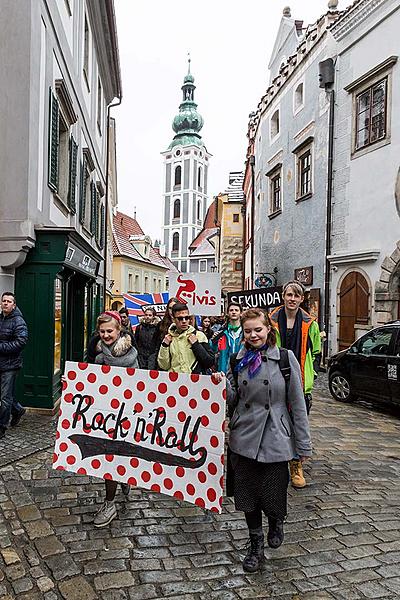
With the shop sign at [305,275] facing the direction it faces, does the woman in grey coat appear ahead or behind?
ahead

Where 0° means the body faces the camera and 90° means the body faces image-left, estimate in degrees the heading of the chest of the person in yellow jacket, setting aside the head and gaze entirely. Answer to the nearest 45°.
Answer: approximately 0°

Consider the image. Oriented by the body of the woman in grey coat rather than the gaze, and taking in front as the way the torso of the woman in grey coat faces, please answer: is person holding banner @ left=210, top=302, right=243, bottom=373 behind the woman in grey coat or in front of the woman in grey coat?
behind

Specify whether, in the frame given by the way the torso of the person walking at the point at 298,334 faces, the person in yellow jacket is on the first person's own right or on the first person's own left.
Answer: on the first person's own right

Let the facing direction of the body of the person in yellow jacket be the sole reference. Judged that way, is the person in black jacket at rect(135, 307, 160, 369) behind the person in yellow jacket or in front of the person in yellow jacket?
behind

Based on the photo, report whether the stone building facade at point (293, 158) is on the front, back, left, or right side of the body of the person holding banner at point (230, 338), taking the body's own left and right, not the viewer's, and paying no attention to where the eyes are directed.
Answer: back

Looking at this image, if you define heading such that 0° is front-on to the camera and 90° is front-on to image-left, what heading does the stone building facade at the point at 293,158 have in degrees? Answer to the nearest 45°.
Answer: approximately 45°

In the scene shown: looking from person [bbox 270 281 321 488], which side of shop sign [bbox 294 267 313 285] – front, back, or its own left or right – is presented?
front

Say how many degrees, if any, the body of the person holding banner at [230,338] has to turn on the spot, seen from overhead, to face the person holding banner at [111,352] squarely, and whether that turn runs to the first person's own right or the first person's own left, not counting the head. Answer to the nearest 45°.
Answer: approximately 45° to the first person's own right

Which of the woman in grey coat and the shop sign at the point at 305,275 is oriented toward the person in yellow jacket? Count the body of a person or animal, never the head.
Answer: the shop sign

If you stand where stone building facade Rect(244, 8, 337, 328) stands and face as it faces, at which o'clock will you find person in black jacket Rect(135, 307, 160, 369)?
The person in black jacket is roughly at 11 o'clock from the stone building facade.
